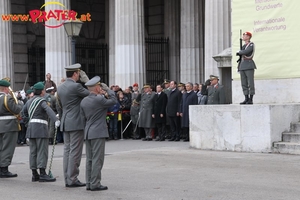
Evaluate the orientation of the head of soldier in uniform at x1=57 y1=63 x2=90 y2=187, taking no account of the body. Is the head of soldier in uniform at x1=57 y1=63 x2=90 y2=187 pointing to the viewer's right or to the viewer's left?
to the viewer's right

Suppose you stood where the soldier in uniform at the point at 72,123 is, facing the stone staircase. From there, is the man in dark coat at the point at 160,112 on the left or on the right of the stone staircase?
left

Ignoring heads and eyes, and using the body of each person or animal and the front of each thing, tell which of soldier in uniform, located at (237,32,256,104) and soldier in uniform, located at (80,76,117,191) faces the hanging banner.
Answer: soldier in uniform, located at (80,76,117,191)

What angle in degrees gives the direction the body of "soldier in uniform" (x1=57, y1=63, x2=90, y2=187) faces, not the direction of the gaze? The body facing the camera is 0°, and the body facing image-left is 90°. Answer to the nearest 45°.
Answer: approximately 225°

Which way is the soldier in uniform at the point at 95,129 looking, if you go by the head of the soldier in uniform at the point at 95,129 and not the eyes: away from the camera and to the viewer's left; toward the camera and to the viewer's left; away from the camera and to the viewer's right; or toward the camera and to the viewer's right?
away from the camera and to the viewer's right

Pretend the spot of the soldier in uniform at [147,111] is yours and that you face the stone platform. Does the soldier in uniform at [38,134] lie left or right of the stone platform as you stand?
right

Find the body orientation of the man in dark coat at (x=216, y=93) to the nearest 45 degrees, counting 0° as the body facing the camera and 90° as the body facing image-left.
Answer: approximately 45°
